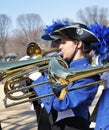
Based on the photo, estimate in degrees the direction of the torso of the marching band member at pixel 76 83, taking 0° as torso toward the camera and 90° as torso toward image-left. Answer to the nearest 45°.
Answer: approximately 90°

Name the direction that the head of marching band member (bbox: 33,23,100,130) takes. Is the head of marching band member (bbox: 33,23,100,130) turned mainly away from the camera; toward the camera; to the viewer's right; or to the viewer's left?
to the viewer's left
